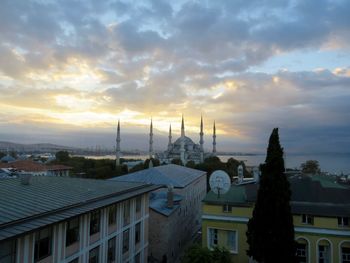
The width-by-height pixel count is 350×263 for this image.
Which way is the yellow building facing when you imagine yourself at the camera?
facing the viewer

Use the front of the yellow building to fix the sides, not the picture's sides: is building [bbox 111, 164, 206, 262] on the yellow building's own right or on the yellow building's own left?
on the yellow building's own right

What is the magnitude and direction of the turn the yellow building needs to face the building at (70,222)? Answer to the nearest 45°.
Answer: approximately 45° to its right
